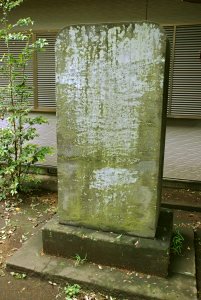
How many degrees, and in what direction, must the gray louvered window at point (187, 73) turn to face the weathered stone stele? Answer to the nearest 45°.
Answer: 0° — it already faces it

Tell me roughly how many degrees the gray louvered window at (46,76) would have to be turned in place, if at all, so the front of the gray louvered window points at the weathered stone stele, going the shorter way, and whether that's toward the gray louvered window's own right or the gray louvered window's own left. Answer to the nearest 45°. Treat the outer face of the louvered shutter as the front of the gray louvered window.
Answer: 0° — it already faces it

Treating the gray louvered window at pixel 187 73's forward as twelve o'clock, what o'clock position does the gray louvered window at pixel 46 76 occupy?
the gray louvered window at pixel 46 76 is roughly at 3 o'clock from the gray louvered window at pixel 187 73.

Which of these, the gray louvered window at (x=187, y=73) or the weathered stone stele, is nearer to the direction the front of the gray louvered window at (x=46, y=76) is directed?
the weathered stone stele

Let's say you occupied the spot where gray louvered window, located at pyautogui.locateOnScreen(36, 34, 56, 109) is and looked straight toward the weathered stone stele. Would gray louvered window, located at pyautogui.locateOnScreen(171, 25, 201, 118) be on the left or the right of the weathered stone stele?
left

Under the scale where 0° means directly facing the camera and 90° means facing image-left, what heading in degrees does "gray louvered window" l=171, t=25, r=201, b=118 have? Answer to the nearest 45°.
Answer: approximately 0°

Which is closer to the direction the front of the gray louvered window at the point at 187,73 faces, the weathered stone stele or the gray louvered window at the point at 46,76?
the weathered stone stele

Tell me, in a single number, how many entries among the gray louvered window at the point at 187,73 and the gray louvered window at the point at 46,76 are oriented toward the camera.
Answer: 2

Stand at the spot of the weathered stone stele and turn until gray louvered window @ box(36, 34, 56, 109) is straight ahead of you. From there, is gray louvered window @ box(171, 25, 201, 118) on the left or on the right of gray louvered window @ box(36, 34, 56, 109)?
right

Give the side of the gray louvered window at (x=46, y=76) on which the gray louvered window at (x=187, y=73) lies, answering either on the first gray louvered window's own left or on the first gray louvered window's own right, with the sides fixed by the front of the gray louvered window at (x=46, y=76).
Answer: on the first gray louvered window's own left

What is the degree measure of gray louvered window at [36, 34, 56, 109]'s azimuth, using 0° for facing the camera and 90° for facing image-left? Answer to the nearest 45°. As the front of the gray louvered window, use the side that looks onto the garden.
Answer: approximately 0°
